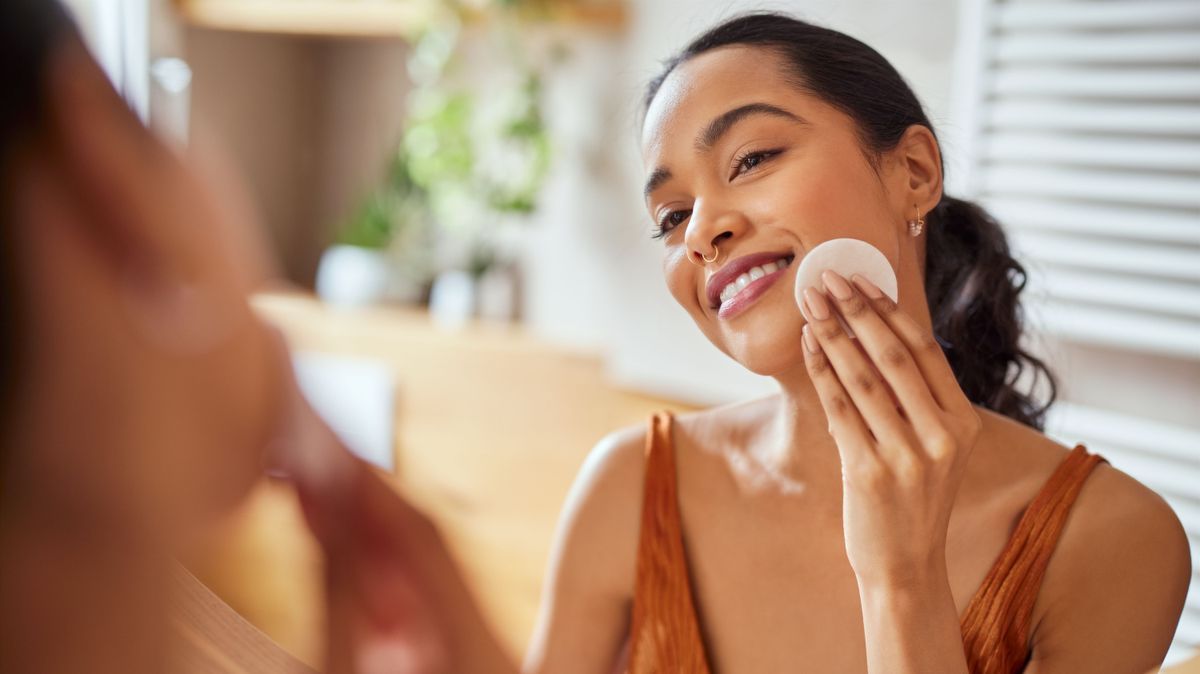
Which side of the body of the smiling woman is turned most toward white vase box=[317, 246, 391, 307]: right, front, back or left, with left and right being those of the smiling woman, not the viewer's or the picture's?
right

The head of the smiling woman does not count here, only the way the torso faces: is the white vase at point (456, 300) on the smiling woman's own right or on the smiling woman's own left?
on the smiling woman's own right

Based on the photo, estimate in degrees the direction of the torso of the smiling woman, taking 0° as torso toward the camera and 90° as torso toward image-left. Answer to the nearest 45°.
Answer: approximately 45°

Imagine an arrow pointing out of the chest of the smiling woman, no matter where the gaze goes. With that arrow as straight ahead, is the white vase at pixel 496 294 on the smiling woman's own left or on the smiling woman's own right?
on the smiling woman's own right

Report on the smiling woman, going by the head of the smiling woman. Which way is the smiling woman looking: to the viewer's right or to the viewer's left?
to the viewer's left

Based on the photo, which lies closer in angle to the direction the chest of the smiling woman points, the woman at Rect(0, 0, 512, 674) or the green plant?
the woman
